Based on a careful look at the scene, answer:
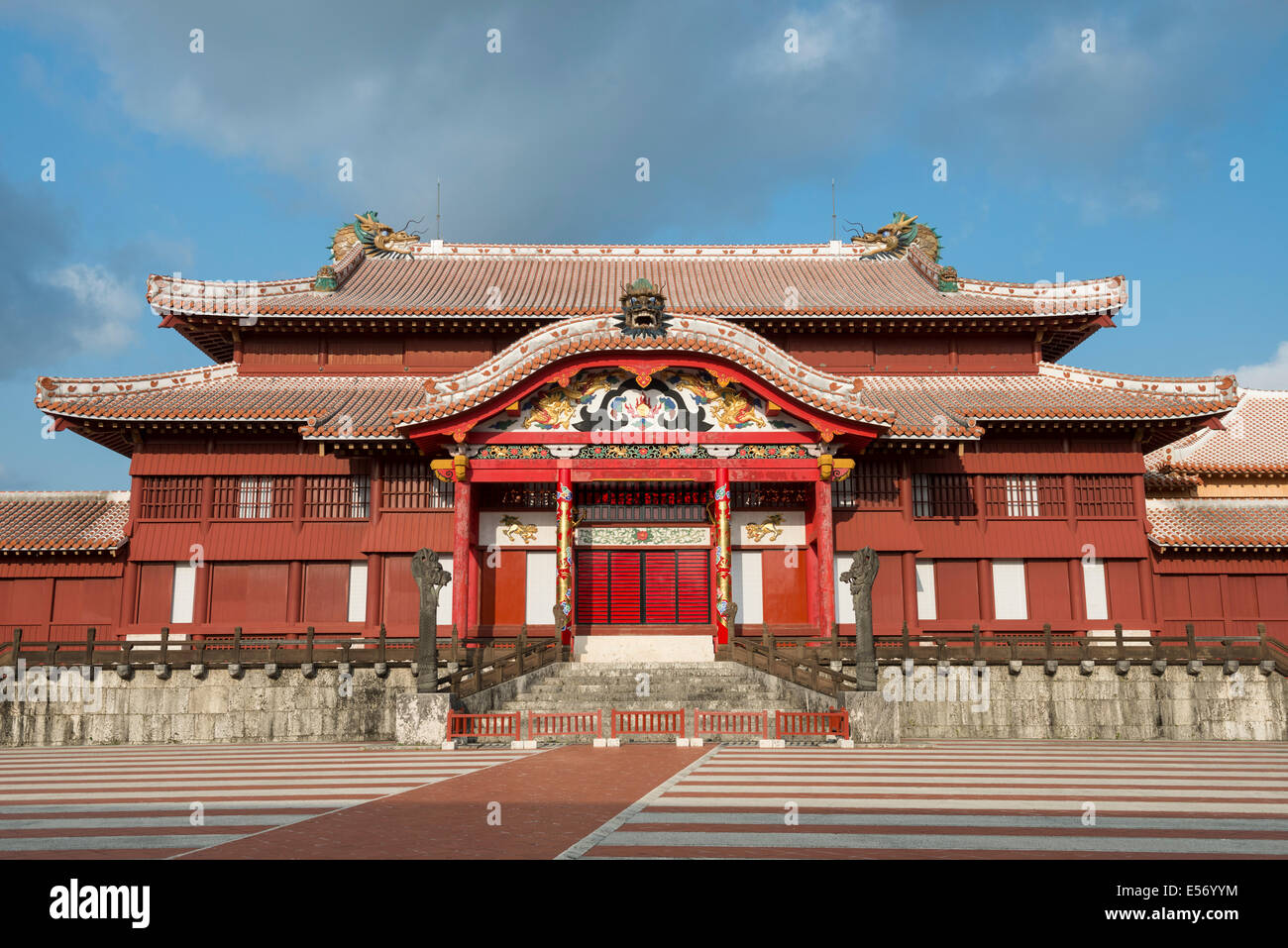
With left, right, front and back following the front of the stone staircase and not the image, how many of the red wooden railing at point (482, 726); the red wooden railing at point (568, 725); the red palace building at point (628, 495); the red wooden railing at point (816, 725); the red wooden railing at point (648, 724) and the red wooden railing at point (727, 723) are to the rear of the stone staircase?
1

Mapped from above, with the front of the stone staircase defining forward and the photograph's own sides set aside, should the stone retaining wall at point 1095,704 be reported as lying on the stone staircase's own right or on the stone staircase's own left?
on the stone staircase's own left

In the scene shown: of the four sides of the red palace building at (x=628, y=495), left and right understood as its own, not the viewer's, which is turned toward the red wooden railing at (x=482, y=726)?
front

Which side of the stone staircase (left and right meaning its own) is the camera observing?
front

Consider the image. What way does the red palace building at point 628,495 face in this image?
toward the camera

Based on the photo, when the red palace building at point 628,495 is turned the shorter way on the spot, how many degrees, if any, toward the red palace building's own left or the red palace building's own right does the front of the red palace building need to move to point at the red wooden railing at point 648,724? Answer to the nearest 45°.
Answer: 0° — it already faces it

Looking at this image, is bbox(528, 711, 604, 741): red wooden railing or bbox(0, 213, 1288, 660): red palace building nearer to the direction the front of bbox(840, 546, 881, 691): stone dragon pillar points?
the red wooden railing

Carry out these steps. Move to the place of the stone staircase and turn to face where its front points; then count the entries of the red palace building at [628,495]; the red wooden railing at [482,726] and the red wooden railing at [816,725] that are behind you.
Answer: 1
